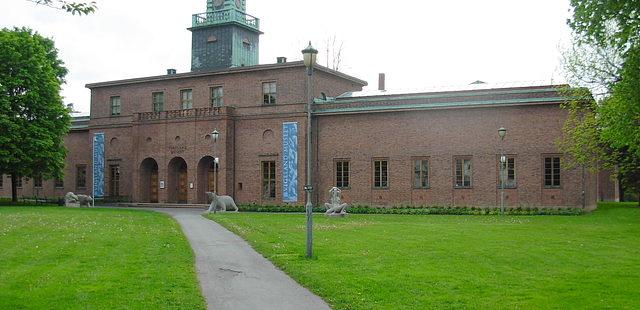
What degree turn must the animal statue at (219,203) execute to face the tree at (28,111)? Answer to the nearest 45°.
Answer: approximately 45° to its right

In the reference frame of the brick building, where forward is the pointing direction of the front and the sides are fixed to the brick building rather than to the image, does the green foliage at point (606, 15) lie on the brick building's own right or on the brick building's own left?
on the brick building's own left

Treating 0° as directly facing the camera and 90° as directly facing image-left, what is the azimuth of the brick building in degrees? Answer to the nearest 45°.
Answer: approximately 45°

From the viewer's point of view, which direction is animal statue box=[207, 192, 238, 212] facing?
to the viewer's left

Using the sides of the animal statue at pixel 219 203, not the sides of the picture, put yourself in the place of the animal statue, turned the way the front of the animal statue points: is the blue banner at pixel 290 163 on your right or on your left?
on your right

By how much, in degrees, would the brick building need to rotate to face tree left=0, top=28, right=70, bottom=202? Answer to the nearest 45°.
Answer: approximately 45° to its right

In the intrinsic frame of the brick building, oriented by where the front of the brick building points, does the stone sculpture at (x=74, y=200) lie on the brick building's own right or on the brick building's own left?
on the brick building's own right

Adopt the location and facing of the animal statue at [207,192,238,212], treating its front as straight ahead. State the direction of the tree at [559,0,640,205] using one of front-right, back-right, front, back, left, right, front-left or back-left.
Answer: back-left
